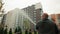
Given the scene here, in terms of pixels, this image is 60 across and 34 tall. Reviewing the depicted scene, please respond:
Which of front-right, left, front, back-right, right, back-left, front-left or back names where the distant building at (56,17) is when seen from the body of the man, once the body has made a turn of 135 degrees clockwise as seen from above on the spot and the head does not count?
left

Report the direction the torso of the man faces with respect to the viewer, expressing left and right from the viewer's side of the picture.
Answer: facing away from the viewer
